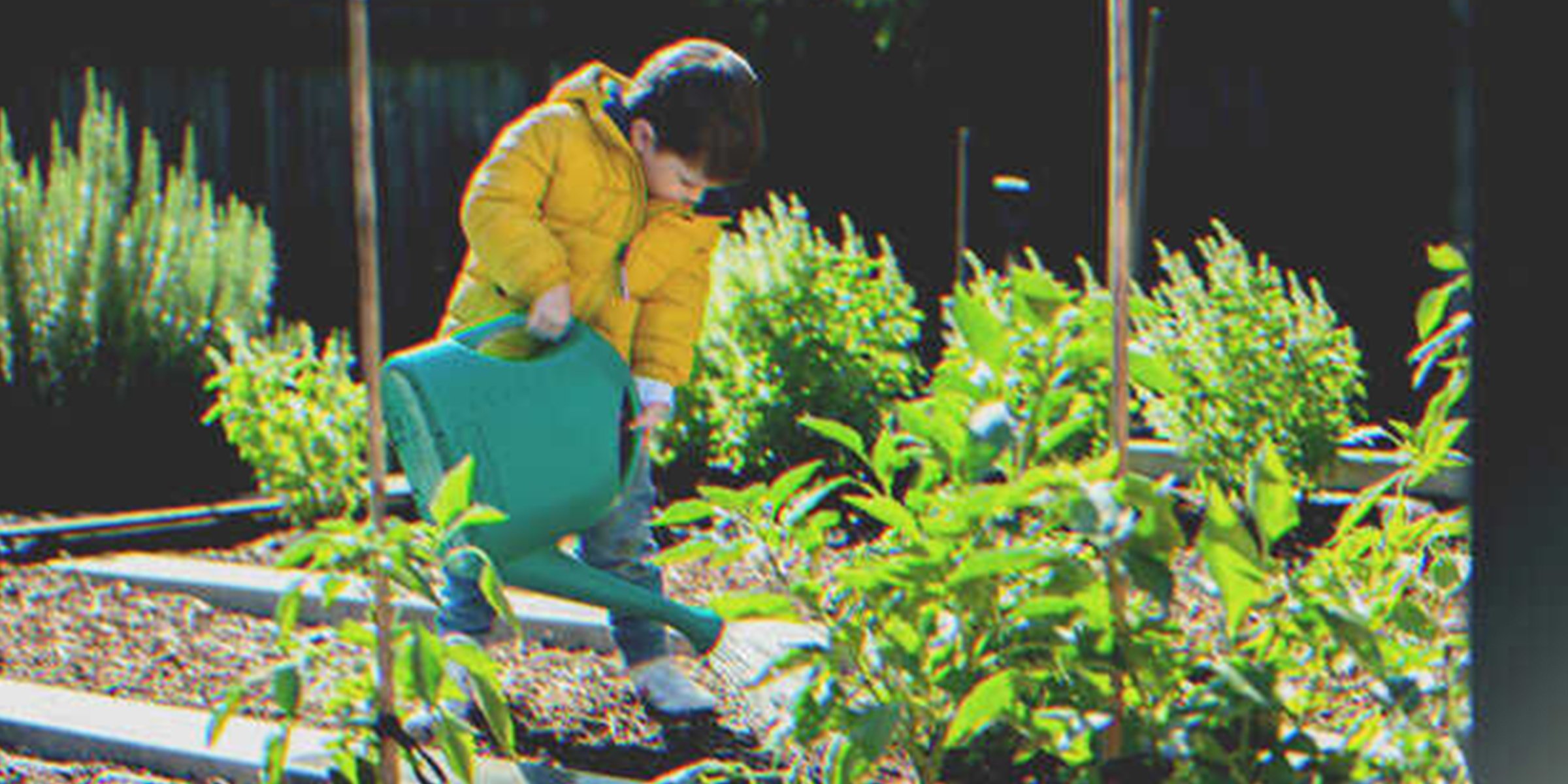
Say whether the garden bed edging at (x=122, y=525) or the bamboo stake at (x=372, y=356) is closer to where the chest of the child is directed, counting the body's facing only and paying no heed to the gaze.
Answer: the bamboo stake

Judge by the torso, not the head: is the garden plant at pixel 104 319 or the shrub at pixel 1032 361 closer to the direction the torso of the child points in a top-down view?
the shrub

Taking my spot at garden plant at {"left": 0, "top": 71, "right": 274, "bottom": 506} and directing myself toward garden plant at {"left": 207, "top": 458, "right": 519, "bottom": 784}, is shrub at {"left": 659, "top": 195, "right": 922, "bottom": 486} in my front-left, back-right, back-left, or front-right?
front-left

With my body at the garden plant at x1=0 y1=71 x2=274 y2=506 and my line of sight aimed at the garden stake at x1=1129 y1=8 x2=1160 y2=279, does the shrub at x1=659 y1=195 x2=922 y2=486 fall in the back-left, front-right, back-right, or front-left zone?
front-right

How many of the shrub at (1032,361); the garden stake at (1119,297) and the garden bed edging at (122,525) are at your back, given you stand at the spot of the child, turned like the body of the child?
1

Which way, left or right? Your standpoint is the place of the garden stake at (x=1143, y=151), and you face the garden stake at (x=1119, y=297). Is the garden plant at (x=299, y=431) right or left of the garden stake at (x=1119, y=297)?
right

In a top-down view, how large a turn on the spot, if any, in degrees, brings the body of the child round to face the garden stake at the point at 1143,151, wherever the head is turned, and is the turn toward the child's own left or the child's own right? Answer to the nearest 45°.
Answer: approximately 90° to the child's own left

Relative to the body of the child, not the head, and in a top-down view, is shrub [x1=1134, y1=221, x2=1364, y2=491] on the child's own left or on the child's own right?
on the child's own left

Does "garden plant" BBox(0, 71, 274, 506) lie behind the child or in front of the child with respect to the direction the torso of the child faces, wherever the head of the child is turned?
behind

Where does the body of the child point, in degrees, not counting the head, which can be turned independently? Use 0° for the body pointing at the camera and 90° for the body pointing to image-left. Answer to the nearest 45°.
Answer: approximately 315°

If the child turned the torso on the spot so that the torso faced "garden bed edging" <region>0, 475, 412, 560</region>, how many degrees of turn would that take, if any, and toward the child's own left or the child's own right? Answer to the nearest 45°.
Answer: approximately 180°

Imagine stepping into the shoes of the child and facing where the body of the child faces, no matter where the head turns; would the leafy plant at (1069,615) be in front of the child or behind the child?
in front
